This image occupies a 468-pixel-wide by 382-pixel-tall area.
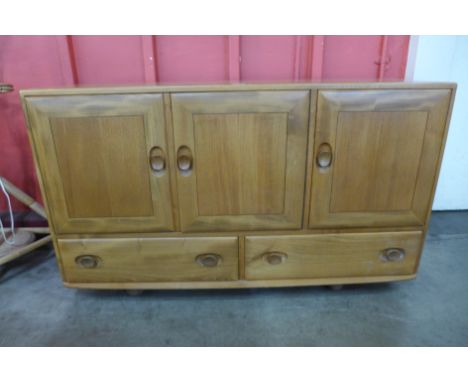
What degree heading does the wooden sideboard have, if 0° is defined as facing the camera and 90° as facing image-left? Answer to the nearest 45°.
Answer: approximately 0°
